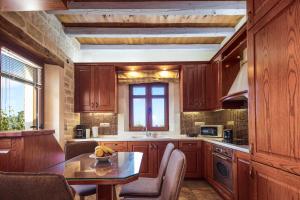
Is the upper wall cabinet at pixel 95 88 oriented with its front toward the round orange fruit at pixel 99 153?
yes

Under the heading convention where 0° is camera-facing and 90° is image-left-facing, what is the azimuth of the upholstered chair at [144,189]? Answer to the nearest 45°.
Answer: approximately 90°

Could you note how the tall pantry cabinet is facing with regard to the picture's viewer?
facing to the left of the viewer

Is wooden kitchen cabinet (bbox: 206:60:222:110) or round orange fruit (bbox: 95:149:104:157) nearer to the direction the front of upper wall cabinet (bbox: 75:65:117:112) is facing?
the round orange fruit

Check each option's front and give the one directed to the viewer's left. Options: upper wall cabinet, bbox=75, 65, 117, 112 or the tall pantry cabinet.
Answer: the tall pantry cabinet

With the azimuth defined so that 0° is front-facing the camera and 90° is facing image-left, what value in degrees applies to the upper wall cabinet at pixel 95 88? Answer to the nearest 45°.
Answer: approximately 0°

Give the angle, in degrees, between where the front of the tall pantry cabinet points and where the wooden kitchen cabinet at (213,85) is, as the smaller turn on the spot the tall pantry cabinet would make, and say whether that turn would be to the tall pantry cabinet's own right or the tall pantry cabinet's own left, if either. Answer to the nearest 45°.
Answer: approximately 90° to the tall pantry cabinet's own right
